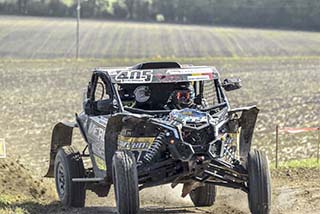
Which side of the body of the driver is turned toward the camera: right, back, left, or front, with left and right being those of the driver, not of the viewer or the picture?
front

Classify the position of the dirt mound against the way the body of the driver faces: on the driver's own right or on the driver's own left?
on the driver's own right
